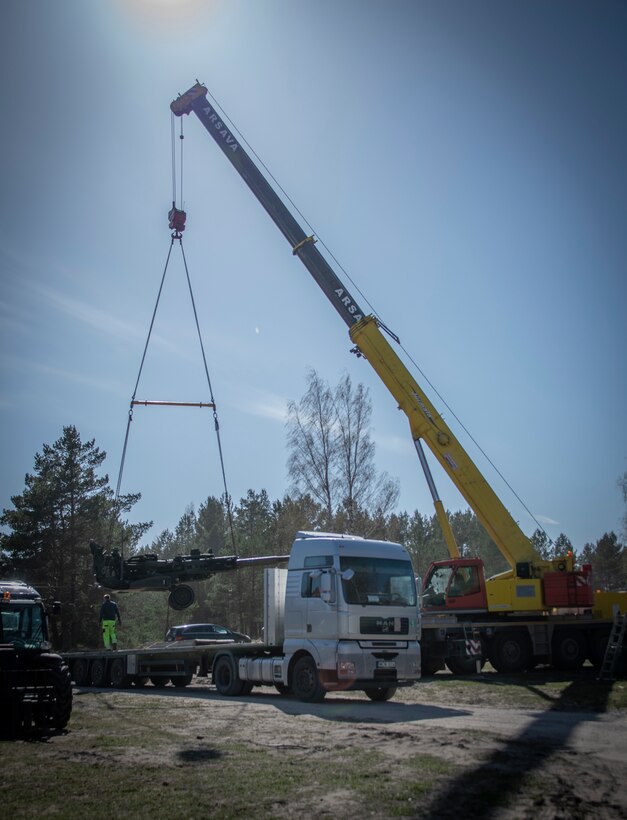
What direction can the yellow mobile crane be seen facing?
to the viewer's left

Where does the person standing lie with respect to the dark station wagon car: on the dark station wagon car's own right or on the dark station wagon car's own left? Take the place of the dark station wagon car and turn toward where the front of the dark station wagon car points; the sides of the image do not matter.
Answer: on the dark station wagon car's own right

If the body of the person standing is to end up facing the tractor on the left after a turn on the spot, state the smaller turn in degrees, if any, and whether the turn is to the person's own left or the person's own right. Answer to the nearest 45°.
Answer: approximately 180°

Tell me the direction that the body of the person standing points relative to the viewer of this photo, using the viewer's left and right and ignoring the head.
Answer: facing away from the viewer

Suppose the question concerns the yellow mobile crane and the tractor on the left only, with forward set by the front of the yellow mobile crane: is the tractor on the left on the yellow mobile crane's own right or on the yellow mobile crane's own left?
on the yellow mobile crane's own left

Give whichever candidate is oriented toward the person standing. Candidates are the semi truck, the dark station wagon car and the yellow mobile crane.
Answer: the yellow mobile crane

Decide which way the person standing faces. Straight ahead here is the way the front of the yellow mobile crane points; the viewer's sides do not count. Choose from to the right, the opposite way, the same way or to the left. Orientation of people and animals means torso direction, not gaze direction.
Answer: to the right

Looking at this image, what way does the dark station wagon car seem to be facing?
to the viewer's right
